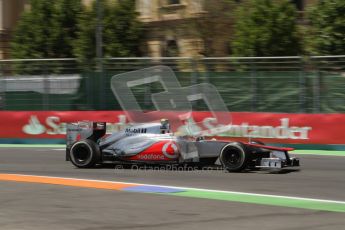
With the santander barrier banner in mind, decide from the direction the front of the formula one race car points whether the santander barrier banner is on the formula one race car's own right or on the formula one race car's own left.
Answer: on the formula one race car's own left

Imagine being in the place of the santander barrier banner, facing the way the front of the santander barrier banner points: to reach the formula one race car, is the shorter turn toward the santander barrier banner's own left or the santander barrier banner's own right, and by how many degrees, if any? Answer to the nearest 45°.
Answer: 0° — it already faces it

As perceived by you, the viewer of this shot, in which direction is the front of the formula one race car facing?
facing to the right of the viewer

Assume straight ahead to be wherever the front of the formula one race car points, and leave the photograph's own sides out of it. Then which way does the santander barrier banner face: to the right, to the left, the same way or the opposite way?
to the right

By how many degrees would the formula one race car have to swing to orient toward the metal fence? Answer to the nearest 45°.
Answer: approximately 90° to its left

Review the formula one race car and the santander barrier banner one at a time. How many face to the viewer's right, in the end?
1
